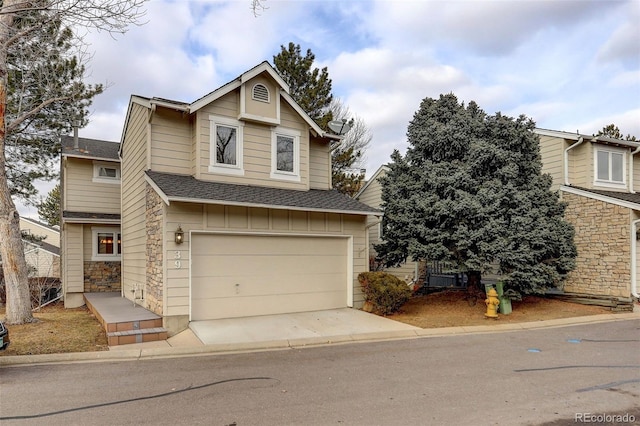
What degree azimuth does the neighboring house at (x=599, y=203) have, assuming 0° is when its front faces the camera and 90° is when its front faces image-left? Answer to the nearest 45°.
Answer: approximately 315°

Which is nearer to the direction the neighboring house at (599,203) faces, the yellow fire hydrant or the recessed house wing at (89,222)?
the yellow fire hydrant

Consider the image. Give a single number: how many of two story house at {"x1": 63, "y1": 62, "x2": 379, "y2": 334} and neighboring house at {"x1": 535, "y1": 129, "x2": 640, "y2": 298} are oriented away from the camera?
0

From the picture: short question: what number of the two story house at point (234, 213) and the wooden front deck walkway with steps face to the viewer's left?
0

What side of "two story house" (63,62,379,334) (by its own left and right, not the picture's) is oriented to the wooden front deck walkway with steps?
right

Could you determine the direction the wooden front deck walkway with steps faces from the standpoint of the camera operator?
facing the viewer and to the right of the viewer
